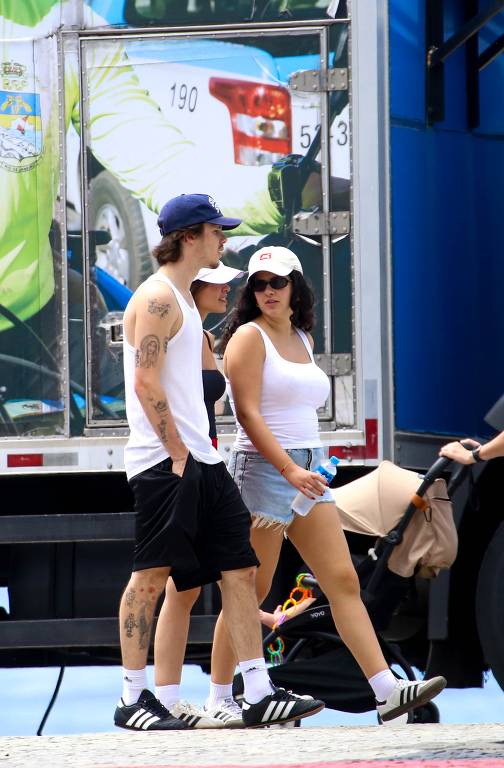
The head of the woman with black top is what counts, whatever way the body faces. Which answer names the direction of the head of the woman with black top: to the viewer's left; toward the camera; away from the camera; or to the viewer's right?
to the viewer's right

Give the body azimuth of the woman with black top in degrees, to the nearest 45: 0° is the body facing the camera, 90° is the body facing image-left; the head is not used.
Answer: approximately 270°

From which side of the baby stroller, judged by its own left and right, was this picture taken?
left

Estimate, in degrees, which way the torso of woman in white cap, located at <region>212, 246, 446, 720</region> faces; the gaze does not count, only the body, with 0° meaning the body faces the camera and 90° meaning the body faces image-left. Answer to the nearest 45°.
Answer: approximately 315°

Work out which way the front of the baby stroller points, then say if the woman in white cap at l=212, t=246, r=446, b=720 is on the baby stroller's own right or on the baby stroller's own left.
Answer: on the baby stroller's own left
